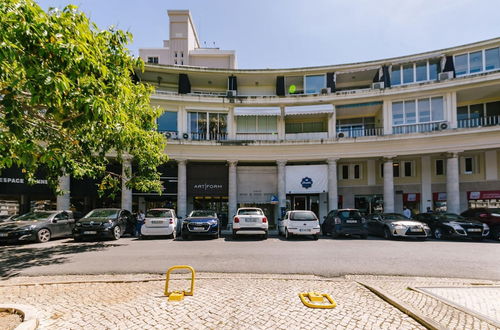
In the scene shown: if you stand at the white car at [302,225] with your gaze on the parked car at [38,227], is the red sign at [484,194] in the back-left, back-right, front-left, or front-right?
back-right

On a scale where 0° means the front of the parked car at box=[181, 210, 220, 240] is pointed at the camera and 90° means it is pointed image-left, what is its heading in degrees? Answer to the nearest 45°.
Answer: approximately 0°

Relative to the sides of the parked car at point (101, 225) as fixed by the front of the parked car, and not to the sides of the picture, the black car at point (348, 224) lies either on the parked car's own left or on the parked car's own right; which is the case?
on the parked car's own left

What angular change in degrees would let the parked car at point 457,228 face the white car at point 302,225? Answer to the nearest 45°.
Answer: approximately 90° to its right

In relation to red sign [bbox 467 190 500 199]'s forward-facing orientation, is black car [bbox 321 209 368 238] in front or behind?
in front

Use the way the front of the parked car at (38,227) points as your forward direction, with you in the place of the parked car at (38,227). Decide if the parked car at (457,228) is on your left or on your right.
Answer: on your left

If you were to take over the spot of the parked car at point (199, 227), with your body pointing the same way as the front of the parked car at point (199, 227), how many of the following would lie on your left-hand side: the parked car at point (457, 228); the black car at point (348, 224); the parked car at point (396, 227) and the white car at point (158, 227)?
3

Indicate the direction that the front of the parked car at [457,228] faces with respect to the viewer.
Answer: facing the viewer and to the right of the viewer
